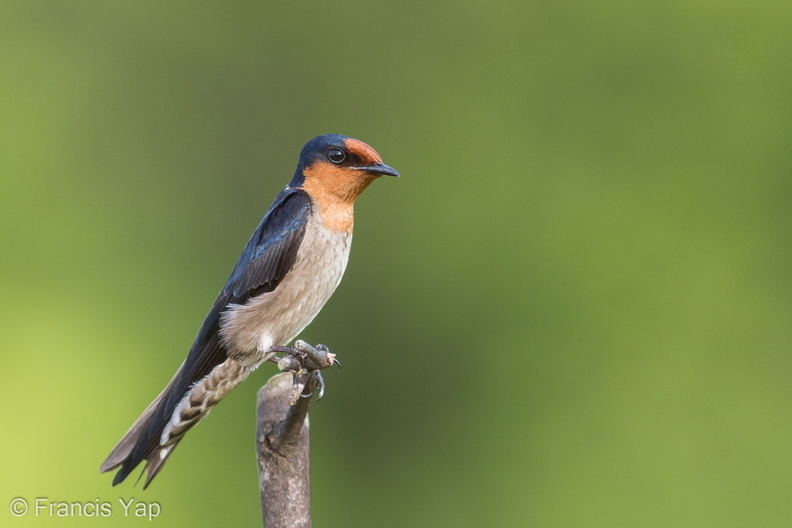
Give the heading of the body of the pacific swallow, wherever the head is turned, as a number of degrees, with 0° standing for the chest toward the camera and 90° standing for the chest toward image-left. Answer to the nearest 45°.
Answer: approximately 270°
